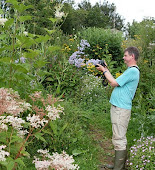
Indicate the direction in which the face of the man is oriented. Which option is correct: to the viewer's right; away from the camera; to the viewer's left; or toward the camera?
to the viewer's left

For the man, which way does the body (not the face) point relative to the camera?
to the viewer's left

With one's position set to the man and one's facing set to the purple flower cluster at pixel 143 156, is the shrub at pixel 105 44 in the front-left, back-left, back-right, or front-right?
back-left

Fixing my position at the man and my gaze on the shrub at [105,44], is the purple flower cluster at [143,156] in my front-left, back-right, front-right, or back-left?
back-right

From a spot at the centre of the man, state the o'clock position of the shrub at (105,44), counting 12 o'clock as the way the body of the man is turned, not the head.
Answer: The shrub is roughly at 3 o'clock from the man.
